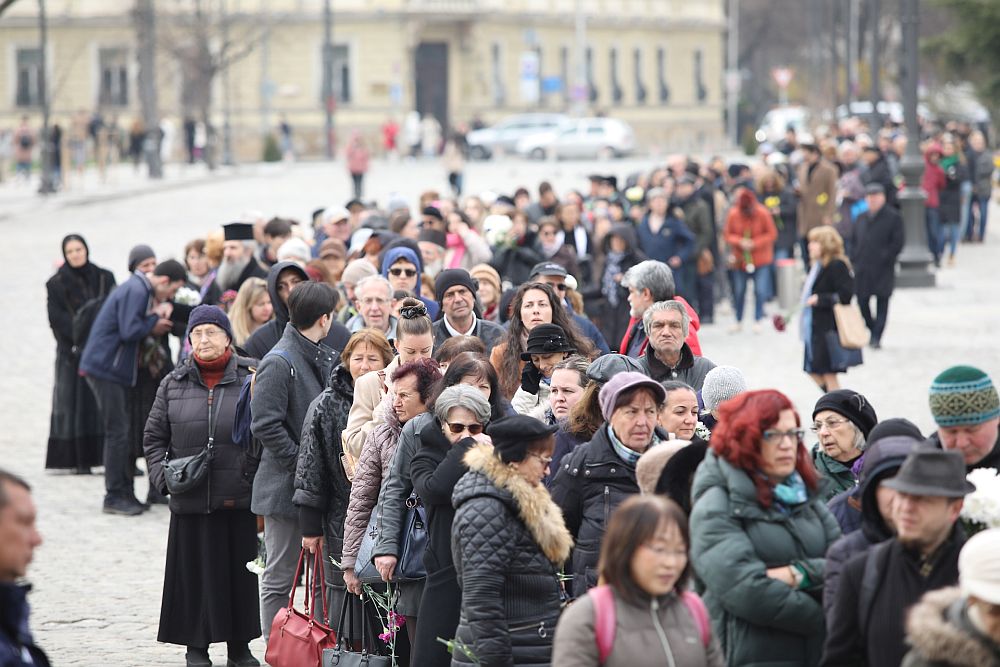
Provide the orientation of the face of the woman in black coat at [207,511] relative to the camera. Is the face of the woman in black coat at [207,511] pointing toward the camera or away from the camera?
toward the camera

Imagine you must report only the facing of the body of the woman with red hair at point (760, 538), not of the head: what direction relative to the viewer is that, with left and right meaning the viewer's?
facing the viewer and to the right of the viewer

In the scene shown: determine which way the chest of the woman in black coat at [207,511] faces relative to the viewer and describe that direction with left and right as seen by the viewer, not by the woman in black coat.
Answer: facing the viewer

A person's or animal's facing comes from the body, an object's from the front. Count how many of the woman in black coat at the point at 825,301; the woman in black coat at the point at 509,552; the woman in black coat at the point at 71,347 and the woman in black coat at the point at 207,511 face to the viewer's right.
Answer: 1

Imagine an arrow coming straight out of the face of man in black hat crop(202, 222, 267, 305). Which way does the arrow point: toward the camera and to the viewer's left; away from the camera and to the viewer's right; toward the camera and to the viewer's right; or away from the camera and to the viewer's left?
toward the camera and to the viewer's left

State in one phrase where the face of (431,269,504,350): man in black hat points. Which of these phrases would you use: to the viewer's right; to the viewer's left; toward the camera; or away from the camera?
toward the camera

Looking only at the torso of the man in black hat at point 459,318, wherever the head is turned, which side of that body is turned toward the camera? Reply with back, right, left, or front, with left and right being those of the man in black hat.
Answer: front

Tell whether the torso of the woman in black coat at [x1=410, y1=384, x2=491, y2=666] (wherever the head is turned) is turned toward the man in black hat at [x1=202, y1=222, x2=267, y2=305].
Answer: no

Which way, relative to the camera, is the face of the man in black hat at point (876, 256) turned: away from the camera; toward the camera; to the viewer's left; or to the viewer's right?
toward the camera

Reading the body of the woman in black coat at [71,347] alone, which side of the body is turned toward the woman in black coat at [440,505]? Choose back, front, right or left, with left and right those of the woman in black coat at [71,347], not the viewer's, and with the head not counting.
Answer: front

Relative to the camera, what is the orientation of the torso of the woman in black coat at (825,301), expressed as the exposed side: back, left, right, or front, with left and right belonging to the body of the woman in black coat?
left
